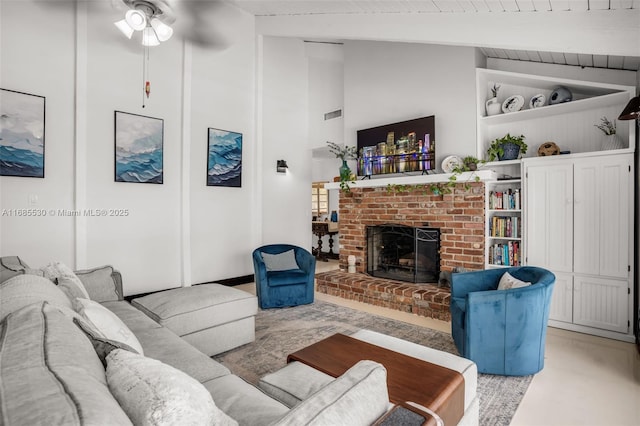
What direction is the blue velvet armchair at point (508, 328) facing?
to the viewer's left

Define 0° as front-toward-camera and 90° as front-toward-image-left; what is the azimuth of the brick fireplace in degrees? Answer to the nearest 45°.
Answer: approximately 45°

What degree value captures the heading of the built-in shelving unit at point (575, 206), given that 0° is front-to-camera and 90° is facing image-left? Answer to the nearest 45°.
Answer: approximately 45°

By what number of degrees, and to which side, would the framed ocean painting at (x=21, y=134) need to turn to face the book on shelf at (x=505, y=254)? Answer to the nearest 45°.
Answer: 0° — it already faces it

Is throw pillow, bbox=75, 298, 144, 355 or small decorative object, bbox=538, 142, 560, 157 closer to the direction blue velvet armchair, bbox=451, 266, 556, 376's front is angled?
the throw pillow

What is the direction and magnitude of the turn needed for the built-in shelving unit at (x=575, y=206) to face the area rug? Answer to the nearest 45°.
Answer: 0° — it already faces it

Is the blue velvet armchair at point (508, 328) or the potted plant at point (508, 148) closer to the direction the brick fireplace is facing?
the blue velvet armchair
